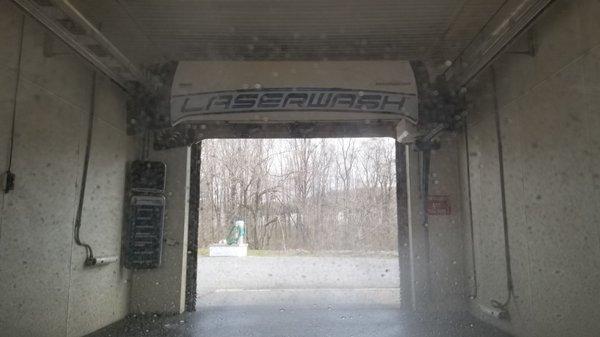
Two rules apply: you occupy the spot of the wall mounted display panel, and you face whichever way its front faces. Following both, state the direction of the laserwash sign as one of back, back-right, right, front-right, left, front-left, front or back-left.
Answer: front-left

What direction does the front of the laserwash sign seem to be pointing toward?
toward the camera

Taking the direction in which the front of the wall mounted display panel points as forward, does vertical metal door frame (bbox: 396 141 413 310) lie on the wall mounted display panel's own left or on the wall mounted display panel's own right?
on the wall mounted display panel's own left

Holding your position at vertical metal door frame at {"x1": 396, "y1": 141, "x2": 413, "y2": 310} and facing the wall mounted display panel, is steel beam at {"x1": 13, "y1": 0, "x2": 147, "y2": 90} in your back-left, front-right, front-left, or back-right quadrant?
front-left

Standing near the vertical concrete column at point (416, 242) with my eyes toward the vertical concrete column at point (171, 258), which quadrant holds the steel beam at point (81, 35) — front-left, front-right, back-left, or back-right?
front-left

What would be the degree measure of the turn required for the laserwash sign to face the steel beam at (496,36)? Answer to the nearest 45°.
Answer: approximately 90° to its left

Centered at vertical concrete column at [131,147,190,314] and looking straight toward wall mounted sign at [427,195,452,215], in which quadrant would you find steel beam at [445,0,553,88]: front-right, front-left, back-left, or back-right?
front-right

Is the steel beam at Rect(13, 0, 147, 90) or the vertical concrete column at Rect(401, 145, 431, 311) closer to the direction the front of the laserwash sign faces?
the steel beam

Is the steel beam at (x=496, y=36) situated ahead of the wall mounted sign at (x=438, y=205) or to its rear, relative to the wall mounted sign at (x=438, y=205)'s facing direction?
ahead
